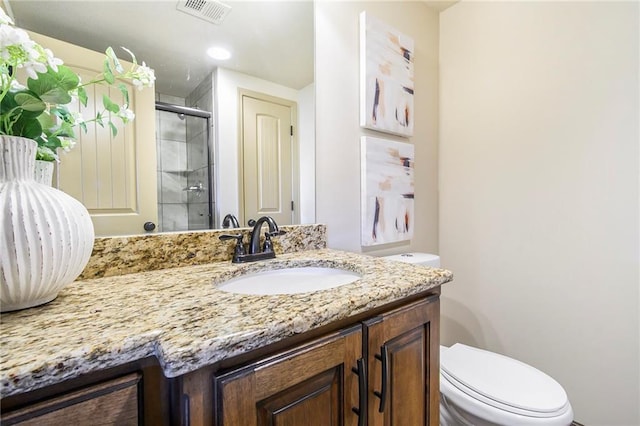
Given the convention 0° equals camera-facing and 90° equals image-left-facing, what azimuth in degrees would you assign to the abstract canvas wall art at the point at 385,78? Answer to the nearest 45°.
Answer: approximately 315°

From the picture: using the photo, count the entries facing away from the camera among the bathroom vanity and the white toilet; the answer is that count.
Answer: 0

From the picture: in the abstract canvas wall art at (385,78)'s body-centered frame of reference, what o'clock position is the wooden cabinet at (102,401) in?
The wooden cabinet is roughly at 2 o'clock from the abstract canvas wall art.

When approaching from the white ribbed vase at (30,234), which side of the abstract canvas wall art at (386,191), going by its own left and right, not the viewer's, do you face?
right

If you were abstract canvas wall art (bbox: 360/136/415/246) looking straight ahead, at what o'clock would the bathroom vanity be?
The bathroom vanity is roughly at 2 o'clock from the abstract canvas wall art.

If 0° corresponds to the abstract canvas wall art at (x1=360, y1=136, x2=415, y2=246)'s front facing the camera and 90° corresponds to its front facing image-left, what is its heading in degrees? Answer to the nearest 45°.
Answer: approximately 315°

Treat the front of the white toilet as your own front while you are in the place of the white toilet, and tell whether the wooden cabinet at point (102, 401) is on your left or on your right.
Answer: on your right

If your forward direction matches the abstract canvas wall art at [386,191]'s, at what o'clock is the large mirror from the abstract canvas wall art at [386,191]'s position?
The large mirror is roughly at 3 o'clock from the abstract canvas wall art.

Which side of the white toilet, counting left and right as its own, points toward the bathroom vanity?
right

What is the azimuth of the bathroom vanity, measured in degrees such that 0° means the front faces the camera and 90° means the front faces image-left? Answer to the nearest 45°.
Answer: approximately 315°
